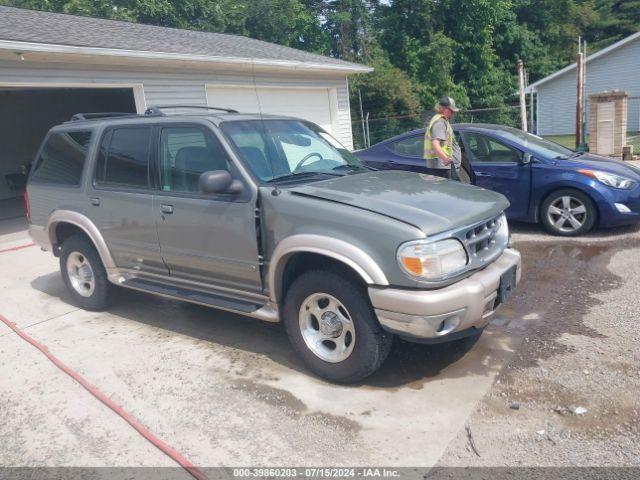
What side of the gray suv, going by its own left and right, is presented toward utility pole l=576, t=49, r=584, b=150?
left

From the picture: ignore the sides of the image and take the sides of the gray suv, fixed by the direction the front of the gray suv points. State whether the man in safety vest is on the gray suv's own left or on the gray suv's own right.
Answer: on the gray suv's own left

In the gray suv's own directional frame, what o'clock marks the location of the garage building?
The garage building is roughly at 7 o'clock from the gray suv.

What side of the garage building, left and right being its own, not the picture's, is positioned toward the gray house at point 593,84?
left

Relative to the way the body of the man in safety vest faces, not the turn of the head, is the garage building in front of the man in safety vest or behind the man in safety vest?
behind

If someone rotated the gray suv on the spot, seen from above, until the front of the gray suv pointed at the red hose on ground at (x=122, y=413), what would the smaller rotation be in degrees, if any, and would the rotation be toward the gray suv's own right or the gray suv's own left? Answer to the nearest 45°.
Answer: approximately 90° to the gray suv's own right
